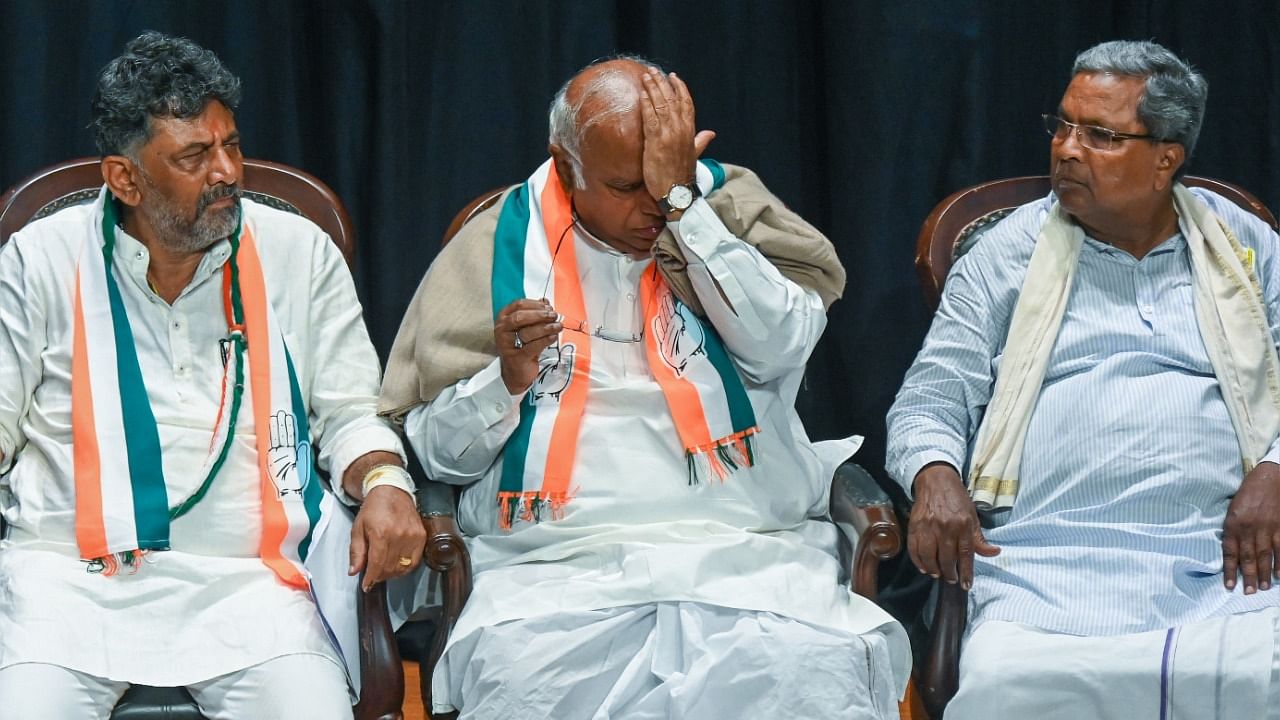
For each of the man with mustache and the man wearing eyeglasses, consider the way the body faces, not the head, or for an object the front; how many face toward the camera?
2

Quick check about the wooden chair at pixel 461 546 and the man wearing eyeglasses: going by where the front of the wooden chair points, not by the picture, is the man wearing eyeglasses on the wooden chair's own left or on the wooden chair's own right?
on the wooden chair's own left

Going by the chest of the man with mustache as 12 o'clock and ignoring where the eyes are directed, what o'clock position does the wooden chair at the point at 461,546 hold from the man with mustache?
The wooden chair is roughly at 10 o'clock from the man with mustache.

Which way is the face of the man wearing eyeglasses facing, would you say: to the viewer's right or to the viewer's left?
to the viewer's left

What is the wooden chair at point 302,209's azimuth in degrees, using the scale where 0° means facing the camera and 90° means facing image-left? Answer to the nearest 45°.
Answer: approximately 0°

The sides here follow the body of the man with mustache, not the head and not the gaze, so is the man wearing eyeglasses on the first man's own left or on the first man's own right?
on the first man's own left

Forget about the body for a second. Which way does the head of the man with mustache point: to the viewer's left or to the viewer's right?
to the viewer's right

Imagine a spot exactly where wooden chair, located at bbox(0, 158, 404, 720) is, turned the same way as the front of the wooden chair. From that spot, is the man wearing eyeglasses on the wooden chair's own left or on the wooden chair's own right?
on the wooden chair's own left
